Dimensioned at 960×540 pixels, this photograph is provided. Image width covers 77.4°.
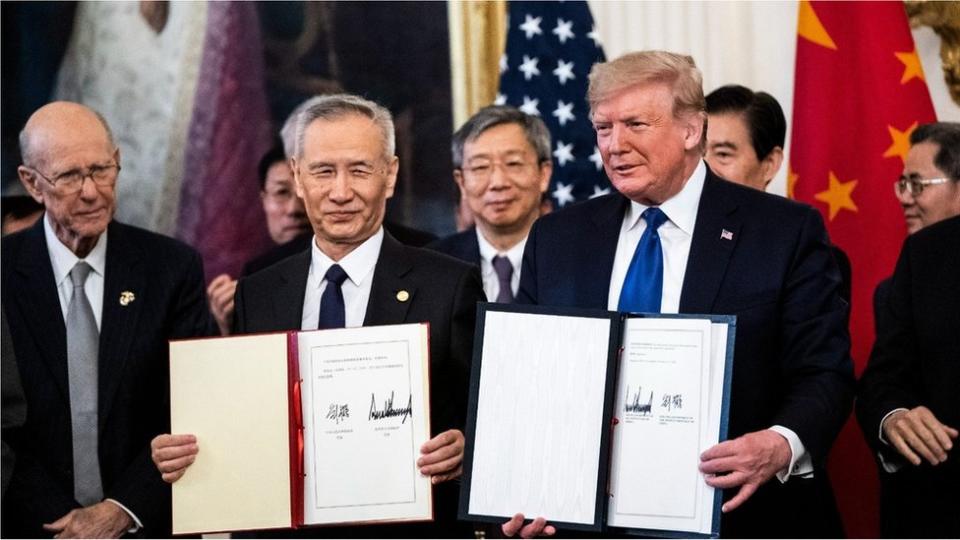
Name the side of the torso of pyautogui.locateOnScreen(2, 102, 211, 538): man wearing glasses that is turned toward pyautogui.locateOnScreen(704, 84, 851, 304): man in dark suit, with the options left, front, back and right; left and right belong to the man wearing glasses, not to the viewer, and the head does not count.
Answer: left

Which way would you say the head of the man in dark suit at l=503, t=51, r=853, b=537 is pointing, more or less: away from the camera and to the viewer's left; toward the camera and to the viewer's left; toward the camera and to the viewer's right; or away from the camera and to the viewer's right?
toward the camera and to the viewer's left

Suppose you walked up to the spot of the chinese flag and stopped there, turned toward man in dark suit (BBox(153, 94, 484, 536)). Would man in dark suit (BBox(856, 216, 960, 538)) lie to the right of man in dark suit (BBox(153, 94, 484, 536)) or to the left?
left

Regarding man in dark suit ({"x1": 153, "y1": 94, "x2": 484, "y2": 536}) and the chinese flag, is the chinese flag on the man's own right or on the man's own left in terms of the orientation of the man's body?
on the man's own left

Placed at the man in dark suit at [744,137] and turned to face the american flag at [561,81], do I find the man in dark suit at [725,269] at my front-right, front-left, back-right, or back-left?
back-left

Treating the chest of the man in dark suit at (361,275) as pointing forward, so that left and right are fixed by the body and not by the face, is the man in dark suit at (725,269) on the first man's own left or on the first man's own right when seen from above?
on the first man's own left

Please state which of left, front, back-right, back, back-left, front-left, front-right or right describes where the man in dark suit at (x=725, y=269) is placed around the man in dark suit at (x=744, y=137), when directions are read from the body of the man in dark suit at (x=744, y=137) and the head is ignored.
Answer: front-left
